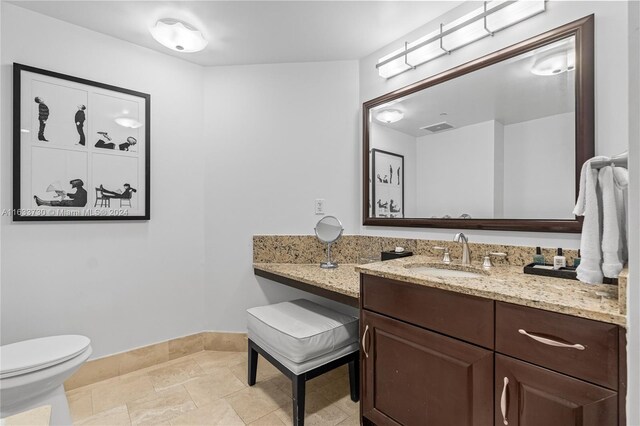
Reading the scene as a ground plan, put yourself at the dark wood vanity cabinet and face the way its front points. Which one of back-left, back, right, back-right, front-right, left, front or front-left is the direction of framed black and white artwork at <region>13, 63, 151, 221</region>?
front-right

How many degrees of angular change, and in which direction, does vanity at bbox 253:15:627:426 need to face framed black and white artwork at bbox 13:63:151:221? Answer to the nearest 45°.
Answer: approximately 45° to its right

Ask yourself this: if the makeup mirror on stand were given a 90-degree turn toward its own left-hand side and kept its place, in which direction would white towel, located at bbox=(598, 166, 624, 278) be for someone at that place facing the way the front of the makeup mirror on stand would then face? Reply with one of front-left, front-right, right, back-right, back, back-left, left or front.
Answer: front-right

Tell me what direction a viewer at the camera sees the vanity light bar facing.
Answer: facing the viewer and to the left of the viewer

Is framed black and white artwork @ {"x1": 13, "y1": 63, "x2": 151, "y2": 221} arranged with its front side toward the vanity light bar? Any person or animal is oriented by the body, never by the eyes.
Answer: no

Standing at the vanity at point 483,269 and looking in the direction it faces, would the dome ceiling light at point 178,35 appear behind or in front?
in front

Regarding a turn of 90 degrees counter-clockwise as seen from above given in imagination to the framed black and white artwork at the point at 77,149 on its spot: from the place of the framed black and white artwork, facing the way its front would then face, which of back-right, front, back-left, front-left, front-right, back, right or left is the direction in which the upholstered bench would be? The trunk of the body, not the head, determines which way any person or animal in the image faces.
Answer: right

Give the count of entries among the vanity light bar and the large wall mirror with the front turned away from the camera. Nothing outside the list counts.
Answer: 0

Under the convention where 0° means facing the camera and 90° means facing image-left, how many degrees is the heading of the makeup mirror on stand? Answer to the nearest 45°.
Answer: approximately 0°

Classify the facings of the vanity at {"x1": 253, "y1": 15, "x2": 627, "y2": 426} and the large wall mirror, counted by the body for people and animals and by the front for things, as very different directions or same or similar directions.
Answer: same or similar directions

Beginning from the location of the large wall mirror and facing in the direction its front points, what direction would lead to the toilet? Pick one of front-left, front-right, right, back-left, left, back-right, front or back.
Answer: front
